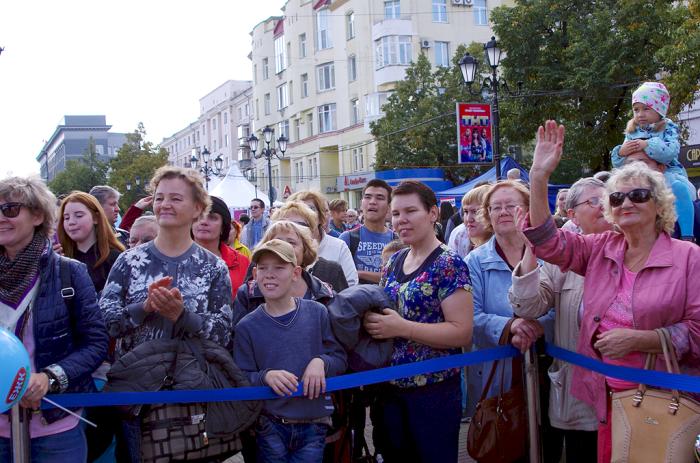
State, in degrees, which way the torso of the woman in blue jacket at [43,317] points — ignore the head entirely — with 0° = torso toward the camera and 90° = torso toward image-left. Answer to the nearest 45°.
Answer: approximately 45°

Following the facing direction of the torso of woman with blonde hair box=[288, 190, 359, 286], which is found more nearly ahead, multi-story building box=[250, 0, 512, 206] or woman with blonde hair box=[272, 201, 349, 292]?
the woman with blonde hair

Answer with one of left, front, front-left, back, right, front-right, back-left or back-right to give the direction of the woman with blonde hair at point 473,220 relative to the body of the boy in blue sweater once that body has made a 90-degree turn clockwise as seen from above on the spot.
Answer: back-right

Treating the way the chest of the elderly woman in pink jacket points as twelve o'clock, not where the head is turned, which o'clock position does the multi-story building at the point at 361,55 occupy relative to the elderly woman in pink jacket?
The multi-story building is roughly at 4 o'clock from the elderly woman in pink jacket.

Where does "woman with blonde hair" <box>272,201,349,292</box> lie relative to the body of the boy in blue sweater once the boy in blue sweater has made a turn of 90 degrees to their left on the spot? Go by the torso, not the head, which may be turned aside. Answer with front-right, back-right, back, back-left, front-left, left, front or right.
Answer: left

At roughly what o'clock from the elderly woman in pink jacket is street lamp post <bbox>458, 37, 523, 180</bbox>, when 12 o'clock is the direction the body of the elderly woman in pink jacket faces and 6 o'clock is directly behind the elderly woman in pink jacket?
The street lamp post is roughly at 4 o'clock from the elderly woman in pink jacket.

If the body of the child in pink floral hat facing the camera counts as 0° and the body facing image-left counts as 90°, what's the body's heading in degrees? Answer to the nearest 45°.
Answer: approximately 45°

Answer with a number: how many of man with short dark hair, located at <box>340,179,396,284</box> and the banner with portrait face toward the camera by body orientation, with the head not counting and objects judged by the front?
2

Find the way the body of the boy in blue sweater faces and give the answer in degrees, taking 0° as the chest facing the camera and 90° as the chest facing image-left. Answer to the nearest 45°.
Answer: approximately 0°

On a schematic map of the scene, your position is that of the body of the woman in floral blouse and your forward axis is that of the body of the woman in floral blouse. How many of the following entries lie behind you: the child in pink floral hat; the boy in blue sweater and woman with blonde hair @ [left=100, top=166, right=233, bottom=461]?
1

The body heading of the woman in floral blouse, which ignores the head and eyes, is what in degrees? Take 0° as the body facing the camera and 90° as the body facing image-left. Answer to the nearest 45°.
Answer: approximately 45°
